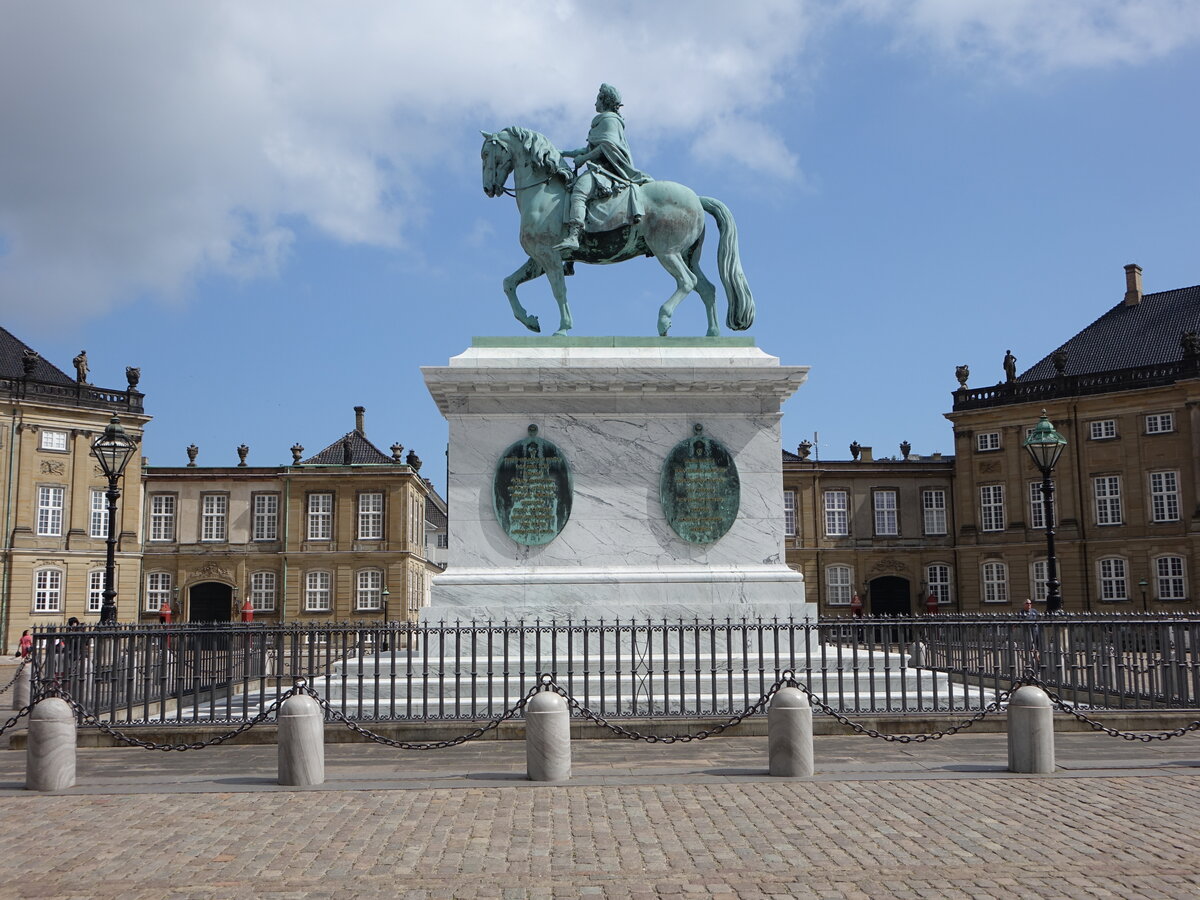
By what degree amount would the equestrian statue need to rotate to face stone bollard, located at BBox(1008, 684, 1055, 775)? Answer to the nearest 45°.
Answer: approximately 135° to its left

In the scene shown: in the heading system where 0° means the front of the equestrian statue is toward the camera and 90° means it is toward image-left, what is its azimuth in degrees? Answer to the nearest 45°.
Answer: approximately 90°

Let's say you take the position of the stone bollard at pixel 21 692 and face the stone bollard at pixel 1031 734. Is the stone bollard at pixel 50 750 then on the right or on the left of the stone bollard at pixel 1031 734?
right

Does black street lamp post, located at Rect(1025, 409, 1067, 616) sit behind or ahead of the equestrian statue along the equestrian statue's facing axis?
behind

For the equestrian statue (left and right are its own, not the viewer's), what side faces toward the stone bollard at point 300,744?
left

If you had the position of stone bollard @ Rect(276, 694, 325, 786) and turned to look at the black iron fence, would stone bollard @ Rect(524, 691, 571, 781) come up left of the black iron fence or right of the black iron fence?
right

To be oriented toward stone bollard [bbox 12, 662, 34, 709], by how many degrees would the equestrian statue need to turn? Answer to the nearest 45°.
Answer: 0° — it already faces it
